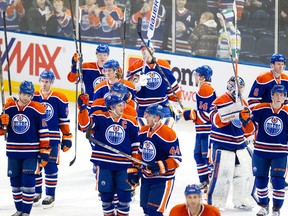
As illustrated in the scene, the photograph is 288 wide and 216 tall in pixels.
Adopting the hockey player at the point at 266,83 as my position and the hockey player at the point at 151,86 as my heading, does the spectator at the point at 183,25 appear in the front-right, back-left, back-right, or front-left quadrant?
front-right

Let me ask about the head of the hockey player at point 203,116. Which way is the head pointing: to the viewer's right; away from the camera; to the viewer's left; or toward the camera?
to the viewer's left

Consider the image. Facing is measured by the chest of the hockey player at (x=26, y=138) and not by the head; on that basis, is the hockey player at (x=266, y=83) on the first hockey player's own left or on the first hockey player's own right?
on the first hockey player's own left

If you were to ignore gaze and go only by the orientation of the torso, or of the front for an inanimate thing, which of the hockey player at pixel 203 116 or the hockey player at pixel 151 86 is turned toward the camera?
the hockey player at pixel 151 86

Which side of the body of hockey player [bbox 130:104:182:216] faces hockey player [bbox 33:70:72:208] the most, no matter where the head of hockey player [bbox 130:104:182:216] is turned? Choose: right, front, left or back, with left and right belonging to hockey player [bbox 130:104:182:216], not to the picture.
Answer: right

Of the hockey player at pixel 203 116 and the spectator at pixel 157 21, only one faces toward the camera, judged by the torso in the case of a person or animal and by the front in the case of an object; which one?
the spectator

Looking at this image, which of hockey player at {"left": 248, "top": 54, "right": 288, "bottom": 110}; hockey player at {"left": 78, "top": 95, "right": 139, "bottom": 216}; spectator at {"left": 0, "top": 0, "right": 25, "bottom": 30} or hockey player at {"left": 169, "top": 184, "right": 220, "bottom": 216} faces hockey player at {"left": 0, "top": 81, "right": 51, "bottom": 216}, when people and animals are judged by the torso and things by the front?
the spectator

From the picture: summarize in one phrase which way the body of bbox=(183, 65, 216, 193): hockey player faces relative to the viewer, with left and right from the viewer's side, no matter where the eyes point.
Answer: facing to the left of the viewer

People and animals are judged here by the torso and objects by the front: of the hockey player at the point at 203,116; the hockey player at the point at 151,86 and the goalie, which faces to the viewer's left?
the hockey player at the point at 203,116

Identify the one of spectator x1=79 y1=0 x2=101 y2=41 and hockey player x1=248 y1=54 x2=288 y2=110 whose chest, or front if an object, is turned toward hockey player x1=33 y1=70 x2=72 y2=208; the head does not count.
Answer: the spectator

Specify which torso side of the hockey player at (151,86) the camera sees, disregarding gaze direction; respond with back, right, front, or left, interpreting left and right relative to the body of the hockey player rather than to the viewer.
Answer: front

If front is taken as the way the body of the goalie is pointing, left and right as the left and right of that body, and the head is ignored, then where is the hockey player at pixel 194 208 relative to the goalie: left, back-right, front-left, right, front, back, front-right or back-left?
front-right

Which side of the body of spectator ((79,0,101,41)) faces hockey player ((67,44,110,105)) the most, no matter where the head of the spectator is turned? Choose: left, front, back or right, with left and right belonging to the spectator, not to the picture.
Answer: front

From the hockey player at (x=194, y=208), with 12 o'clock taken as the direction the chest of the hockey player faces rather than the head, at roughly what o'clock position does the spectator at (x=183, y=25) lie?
The spectator is roughly at 6 o'clock from the hockey player.

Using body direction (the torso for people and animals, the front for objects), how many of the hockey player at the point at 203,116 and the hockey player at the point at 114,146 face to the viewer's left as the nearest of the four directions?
1
